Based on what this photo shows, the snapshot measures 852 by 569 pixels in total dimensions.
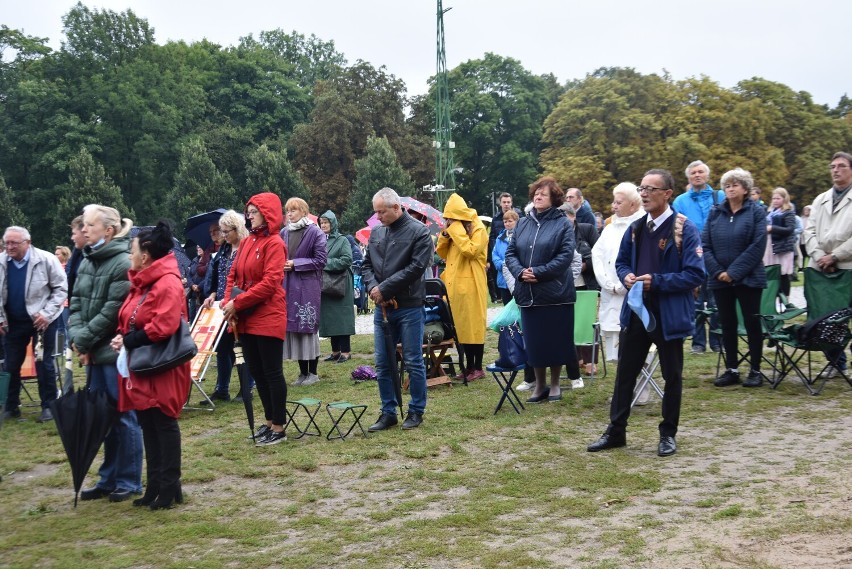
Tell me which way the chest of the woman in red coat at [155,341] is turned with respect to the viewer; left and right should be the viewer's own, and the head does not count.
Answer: facing to the left of the viewer

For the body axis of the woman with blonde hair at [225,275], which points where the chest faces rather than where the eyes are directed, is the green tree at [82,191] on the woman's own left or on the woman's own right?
on the woman's own right

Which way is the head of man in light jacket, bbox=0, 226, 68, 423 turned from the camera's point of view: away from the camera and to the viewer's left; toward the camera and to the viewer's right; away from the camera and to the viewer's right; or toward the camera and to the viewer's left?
toward the camera and to the viewer's left

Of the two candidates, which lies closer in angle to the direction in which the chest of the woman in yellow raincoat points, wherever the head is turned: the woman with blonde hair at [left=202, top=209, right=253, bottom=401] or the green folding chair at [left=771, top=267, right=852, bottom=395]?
the woman with blonde hair

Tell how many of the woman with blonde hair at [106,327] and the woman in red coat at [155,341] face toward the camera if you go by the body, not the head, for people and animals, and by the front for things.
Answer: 0

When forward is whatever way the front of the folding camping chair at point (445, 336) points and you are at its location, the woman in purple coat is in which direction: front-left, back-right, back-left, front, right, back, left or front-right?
front-right

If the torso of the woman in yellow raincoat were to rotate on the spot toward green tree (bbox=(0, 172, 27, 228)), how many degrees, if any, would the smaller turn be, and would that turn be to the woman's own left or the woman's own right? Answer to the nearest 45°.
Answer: approximately 90° to the woman's own right

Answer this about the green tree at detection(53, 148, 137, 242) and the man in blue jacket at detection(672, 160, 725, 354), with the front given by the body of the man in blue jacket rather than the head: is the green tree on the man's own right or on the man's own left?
on the man's own right

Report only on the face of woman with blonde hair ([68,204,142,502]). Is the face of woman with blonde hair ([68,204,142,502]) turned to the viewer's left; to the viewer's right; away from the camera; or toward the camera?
to the viewer's left

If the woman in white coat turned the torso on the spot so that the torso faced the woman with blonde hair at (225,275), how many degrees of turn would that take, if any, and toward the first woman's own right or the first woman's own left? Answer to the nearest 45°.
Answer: approximately 45° to the first woman's own right

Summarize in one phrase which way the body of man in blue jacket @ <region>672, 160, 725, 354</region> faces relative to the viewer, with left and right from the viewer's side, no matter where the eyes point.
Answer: facing the viewer
